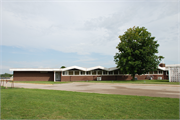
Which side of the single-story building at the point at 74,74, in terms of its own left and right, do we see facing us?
front
